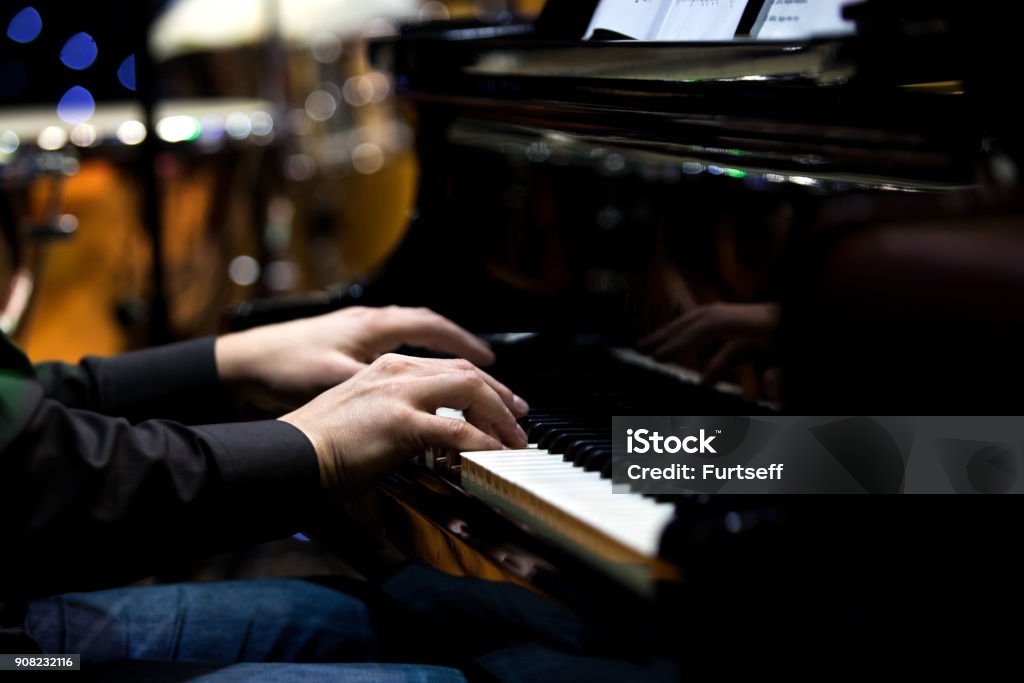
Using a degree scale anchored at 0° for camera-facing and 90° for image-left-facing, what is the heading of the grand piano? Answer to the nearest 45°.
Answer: approximately 45°
